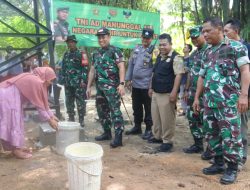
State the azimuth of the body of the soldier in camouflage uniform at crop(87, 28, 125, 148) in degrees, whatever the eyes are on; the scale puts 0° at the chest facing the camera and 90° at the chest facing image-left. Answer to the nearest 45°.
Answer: approximately 45°

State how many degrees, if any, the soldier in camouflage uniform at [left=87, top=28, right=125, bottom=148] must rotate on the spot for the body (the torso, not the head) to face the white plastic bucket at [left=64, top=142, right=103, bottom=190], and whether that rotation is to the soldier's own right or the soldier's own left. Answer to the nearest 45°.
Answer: approximately 45° to the soldier's own left

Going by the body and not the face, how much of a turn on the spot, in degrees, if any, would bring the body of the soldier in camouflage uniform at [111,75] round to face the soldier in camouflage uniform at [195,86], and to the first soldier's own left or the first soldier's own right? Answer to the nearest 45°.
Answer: approximately 90° to the first soldier's own left

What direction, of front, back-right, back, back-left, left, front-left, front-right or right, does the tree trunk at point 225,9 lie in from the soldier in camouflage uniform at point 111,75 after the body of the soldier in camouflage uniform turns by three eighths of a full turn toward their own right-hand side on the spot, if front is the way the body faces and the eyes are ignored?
front-right

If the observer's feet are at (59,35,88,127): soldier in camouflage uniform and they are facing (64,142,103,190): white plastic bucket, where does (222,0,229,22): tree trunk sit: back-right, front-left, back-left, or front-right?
back-left

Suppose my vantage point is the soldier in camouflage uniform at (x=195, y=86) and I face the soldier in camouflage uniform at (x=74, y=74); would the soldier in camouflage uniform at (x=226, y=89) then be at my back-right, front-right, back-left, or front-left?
back-left

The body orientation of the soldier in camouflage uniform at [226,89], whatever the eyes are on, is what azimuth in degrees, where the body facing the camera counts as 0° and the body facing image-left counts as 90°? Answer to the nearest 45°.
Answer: approximately 45°

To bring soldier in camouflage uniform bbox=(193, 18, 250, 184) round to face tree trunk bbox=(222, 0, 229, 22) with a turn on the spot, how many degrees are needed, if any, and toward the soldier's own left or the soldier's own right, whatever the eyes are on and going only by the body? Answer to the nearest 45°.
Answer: approximately 135° to the soldier's own right

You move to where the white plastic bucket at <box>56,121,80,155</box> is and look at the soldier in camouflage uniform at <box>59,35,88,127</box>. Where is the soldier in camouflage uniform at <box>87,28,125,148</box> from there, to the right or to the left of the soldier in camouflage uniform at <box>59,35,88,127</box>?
right

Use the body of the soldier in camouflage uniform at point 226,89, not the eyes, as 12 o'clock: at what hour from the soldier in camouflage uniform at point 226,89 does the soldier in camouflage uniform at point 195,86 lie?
the soldier in camouflage uniform at point 195,86 is roughly at 4 o'clock from the soldier in camouflage uniform at point 226,89.

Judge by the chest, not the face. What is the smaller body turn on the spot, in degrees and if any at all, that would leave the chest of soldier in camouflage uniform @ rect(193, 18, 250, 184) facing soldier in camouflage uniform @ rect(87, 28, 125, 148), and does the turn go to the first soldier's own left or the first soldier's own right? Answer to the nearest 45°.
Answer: approximately 90° to the first soldier's own right
